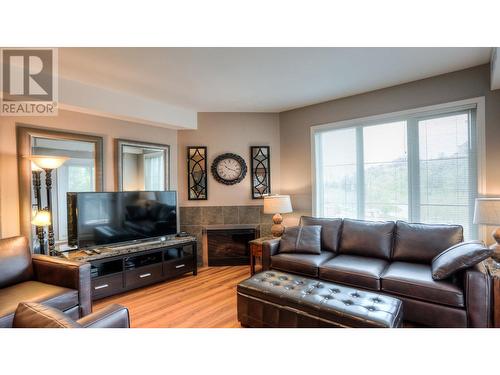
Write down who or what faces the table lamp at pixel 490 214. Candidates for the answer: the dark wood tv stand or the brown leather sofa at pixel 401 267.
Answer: the dark wood tv stand

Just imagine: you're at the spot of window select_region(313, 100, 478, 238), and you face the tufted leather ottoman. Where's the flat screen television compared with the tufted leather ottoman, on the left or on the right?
right

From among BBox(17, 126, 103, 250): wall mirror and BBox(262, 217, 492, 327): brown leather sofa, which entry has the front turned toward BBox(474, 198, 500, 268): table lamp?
the wall mirror

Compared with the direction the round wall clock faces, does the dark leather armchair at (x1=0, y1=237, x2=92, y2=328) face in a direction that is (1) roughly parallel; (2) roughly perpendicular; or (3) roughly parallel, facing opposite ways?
roughly perpendicular
